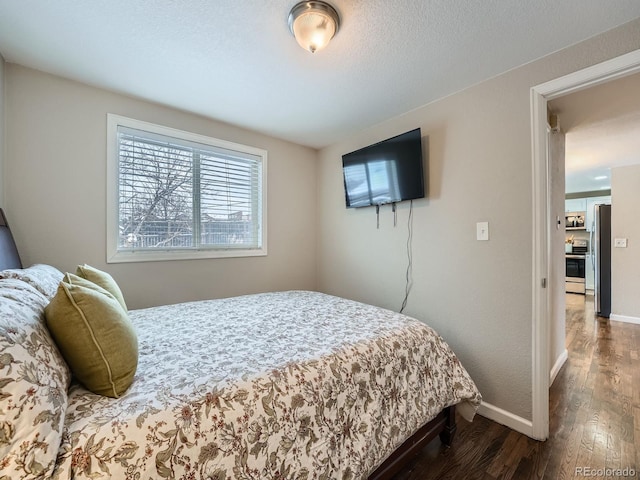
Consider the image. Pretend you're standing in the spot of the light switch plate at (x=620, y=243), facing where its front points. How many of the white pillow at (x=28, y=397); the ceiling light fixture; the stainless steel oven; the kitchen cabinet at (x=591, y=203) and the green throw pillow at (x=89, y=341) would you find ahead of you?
3

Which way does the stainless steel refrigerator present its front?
to the viewer's left

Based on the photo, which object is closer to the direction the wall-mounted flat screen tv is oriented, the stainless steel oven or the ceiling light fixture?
the ceiling light fixture
